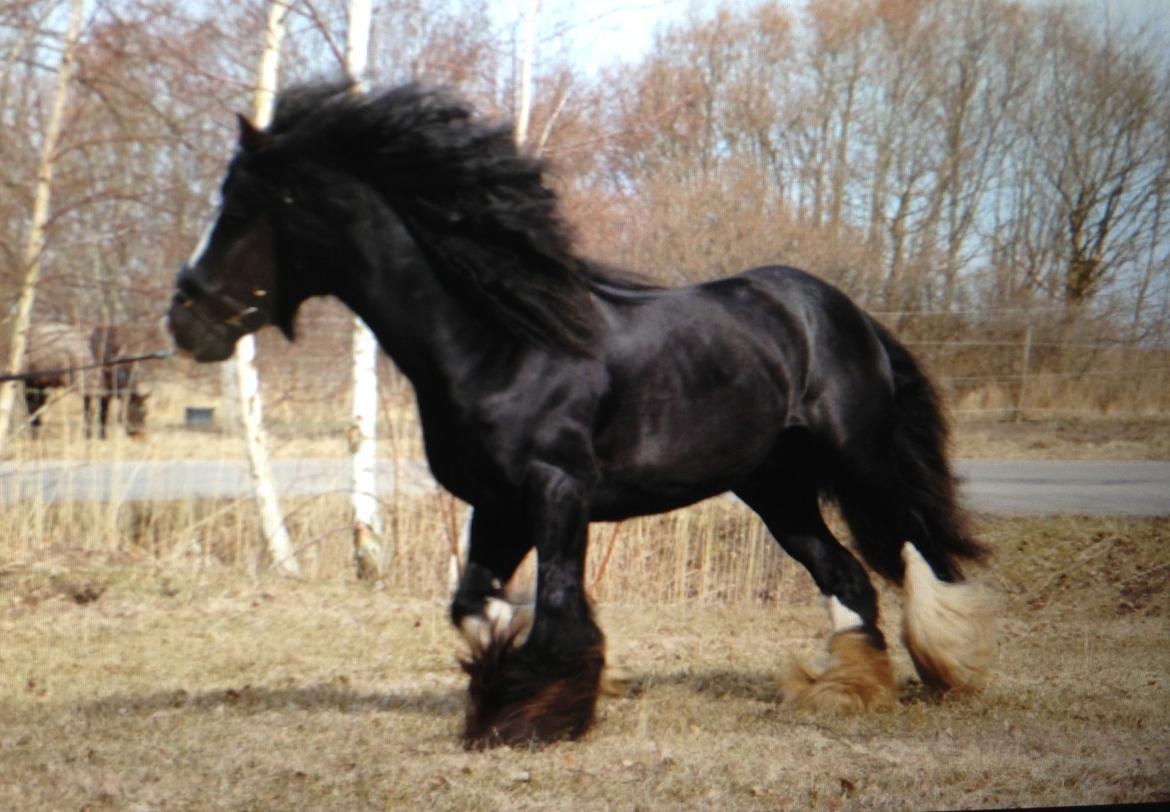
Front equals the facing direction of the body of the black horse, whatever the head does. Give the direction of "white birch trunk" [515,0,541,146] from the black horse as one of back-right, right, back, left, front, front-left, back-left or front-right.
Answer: right

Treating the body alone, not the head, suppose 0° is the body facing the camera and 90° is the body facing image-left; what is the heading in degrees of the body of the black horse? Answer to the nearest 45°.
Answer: approximately 90°

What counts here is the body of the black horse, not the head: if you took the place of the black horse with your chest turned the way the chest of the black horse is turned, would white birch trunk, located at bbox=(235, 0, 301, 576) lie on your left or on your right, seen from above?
on your right

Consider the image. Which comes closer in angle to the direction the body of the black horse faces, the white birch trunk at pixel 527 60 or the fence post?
the white birch trunk

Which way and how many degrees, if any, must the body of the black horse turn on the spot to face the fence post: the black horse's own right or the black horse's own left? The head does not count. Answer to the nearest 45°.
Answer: approximately 135° to the black horse's own right
